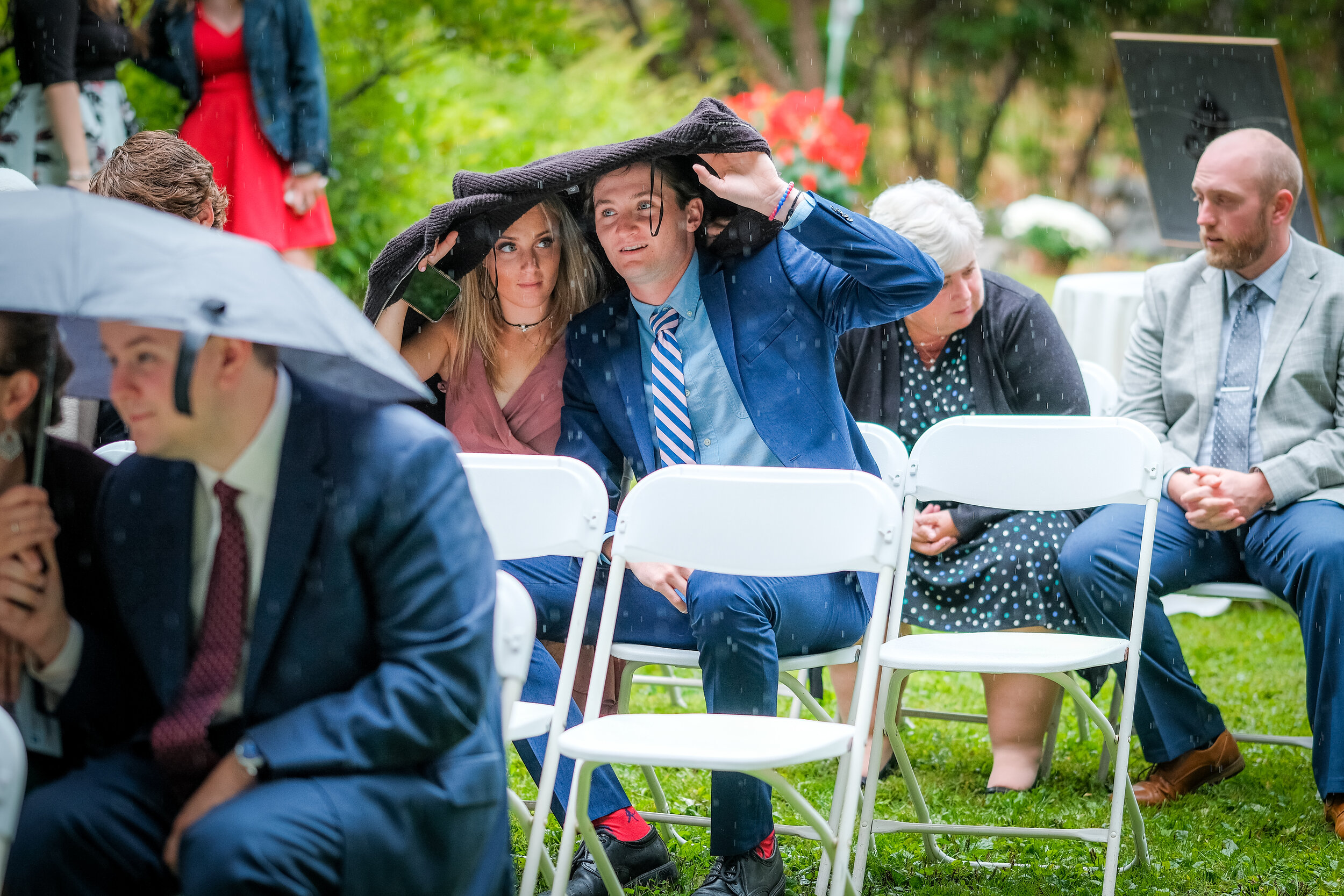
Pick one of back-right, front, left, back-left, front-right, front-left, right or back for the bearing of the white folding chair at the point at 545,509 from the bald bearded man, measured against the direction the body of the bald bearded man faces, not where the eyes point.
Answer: front-right

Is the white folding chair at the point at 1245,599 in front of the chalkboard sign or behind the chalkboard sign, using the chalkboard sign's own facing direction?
in front

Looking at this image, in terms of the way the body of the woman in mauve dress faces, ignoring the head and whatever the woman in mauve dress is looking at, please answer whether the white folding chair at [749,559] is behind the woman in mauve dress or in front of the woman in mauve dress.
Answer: in front

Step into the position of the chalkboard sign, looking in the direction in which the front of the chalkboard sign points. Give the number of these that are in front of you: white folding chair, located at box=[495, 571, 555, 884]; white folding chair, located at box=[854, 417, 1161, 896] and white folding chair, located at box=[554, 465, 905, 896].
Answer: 3

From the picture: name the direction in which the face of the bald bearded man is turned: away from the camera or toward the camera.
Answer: toward the camera

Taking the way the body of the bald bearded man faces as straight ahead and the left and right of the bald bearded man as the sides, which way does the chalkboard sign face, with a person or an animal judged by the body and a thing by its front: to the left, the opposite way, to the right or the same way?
the same way

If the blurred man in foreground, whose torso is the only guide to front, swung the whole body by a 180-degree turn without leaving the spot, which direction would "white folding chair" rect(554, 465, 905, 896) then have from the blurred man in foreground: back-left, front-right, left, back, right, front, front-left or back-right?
front

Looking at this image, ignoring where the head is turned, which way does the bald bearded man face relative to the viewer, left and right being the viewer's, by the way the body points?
facing the viewer

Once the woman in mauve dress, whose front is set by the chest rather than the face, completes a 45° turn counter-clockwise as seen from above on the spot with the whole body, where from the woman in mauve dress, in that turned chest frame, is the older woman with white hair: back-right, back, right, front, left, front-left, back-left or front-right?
front-left

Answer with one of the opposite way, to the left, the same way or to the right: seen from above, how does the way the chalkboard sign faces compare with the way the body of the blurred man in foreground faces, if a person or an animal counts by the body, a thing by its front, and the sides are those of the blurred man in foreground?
the same way

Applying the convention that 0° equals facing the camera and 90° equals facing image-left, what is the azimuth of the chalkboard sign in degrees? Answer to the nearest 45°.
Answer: approximately 0°

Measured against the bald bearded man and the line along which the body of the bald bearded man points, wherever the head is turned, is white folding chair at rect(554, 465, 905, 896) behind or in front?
in front
